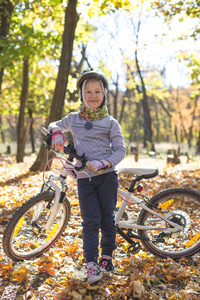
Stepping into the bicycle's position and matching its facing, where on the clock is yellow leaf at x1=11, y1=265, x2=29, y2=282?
The yellow leaf is roughly at 11 o'clock from the bicycle.

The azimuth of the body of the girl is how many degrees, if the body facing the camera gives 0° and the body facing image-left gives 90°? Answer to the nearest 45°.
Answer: approximately 0°

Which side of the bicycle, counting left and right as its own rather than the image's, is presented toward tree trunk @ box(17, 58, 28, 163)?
right

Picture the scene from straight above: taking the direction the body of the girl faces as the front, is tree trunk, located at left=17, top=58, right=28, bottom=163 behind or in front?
behind

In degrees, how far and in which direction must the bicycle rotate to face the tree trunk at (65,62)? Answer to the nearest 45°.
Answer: approximately 90° to its right

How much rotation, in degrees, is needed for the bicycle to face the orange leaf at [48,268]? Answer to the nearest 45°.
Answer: approximately 45° to its left

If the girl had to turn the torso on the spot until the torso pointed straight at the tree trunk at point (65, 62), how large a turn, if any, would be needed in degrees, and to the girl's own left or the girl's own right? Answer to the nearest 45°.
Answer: approximately 180°

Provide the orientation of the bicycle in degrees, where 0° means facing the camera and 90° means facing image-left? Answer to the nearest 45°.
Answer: approximately 90°
